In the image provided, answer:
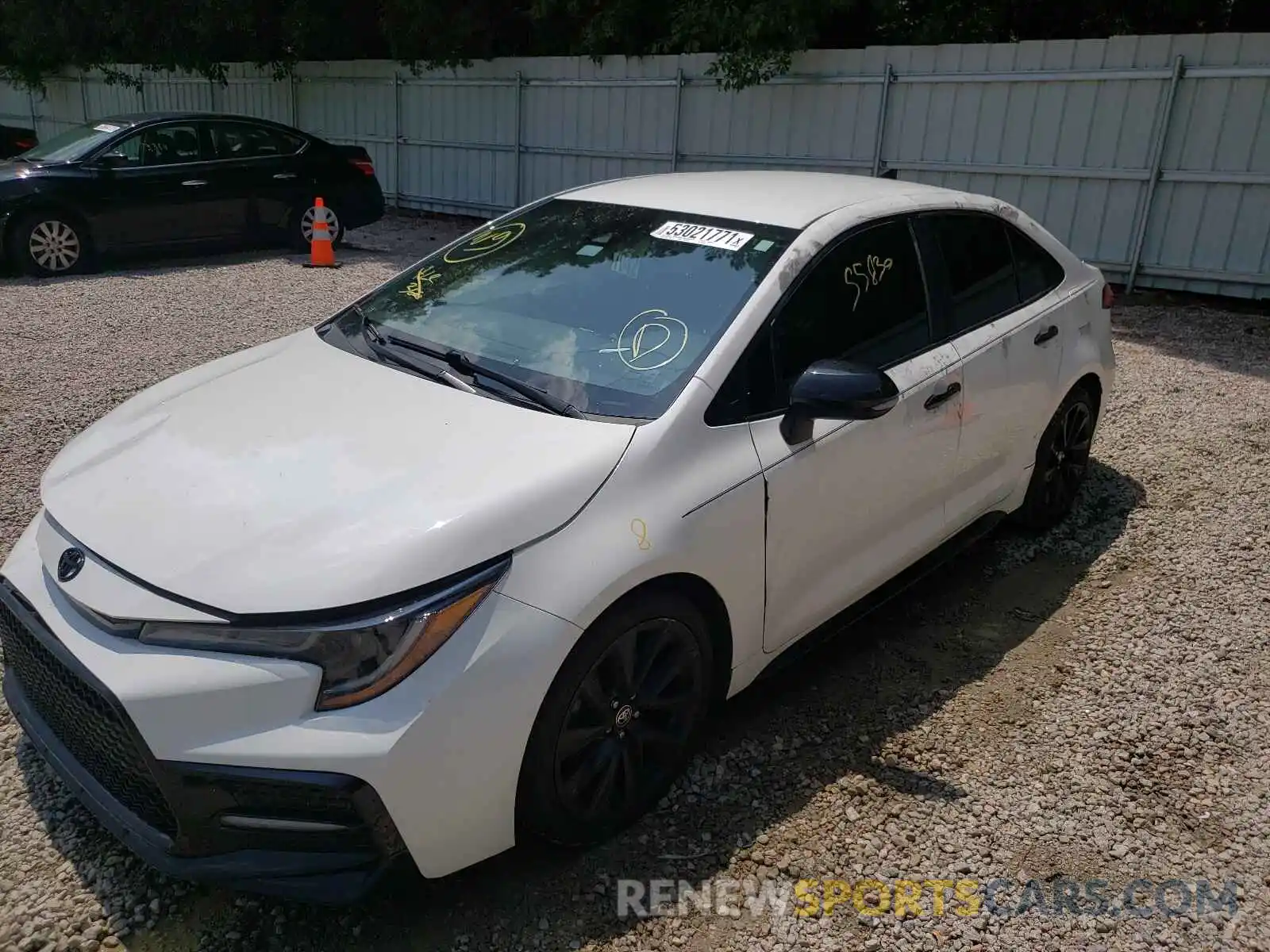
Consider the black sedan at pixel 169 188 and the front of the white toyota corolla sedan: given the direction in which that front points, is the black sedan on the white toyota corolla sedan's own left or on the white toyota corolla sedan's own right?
on the white toyota corolla sedan's own right

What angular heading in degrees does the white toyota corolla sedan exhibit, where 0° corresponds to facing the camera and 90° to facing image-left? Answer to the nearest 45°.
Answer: approximately 45°

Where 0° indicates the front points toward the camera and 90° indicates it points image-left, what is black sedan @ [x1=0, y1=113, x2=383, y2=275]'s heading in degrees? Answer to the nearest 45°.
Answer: approximately 90°

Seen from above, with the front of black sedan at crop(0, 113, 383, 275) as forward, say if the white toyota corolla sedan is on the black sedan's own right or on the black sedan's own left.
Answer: on the black sedan's own left

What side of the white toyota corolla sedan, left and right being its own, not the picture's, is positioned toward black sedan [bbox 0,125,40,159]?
right
